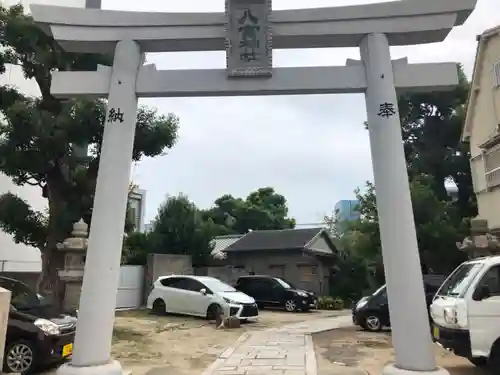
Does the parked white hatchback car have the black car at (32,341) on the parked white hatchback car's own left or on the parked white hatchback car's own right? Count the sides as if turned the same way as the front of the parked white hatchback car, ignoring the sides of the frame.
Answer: on the parked white hatchback car's own right

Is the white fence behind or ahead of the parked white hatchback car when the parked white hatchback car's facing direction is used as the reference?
behind

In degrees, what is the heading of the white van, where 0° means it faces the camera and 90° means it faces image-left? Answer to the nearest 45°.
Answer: approximately 45°

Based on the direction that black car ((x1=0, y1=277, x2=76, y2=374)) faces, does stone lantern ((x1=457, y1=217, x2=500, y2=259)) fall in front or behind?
in front

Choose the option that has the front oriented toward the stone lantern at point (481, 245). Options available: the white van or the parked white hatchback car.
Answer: the parked white hatchback car

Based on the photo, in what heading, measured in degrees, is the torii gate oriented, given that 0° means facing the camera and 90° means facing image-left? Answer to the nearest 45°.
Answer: approximately 0°

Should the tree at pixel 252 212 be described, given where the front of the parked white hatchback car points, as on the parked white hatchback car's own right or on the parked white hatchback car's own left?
on the parked white hatchback car's own left

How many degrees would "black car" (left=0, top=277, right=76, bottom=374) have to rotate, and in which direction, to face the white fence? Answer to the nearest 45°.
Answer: approximately 135° to its left

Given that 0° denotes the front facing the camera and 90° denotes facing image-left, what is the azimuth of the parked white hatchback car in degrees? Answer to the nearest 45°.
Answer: approximately 315°

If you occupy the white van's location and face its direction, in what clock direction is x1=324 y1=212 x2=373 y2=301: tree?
The tree is roughly at 4 o'clock from the white van.
